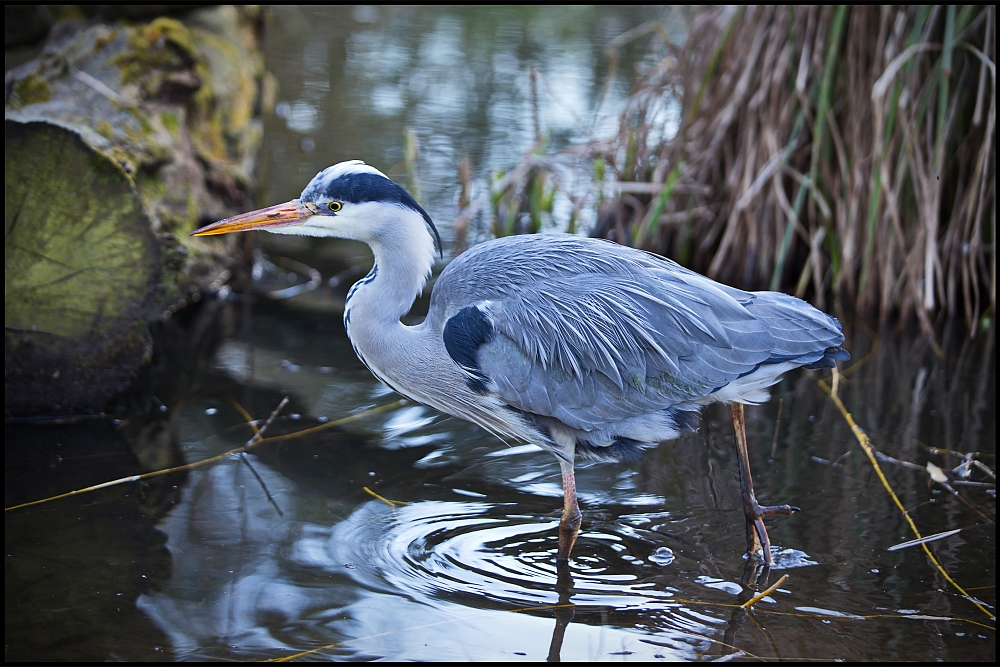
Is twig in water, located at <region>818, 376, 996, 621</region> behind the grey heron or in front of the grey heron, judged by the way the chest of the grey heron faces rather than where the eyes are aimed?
behind

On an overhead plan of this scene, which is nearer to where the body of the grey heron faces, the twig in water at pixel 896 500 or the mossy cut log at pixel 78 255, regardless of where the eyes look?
the mossy cut log

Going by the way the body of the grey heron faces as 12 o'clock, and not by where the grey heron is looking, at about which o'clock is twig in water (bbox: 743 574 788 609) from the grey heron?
The twig in water is roughly at 7 o'clock from the grey heron.

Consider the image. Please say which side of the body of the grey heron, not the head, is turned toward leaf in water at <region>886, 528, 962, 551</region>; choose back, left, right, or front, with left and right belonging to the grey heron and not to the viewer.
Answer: back

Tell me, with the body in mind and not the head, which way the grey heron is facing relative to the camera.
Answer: to the viewer's left
